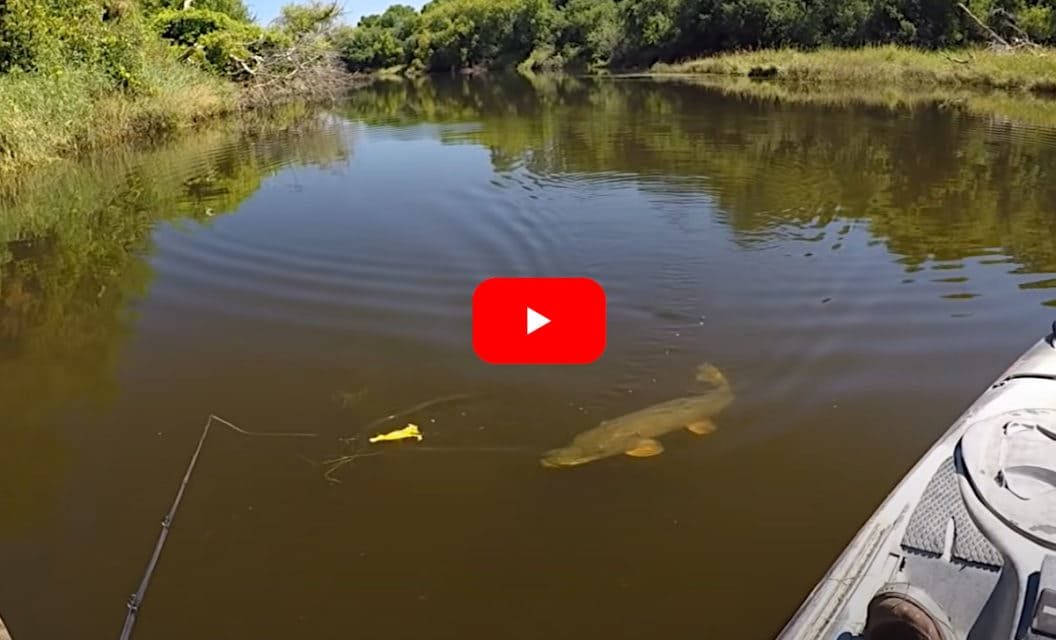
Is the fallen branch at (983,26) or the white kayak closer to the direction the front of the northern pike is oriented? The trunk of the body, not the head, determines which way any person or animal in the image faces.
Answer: the white kayak

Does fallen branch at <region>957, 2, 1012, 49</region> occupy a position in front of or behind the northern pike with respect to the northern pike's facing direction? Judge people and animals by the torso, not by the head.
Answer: behind

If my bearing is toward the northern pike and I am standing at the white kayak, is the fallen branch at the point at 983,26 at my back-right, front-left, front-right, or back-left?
front-right

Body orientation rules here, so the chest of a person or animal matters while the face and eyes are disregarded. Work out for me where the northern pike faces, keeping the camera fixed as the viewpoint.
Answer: facing the viewer and to the left of the viewer

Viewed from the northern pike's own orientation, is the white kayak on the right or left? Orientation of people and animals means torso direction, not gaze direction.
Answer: on its left
